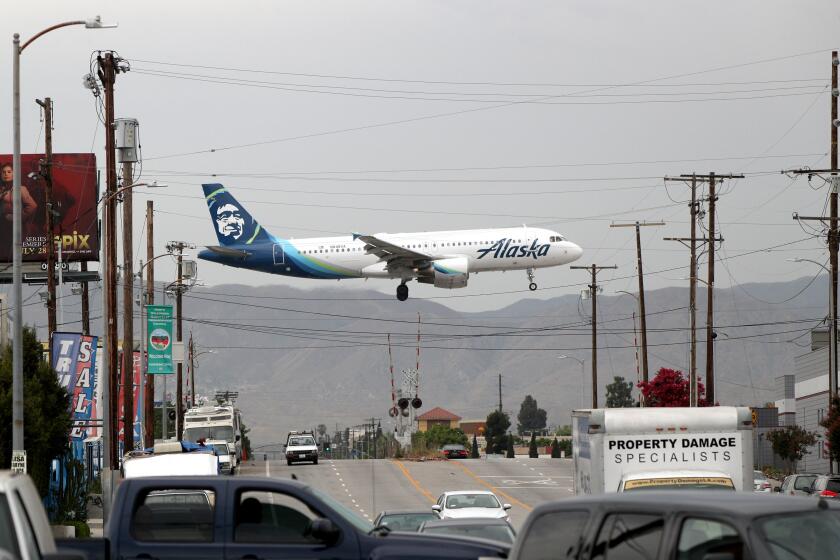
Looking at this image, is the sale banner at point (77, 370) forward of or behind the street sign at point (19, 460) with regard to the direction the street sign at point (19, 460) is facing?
behind

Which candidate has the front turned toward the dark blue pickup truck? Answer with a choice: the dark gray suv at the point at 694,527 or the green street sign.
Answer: the green street sign

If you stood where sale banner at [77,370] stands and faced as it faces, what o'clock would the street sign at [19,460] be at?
The street sign is roughly at 12 o'clock from the sale banner.

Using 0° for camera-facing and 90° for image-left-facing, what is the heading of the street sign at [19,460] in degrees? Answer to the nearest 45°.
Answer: approximately 0°

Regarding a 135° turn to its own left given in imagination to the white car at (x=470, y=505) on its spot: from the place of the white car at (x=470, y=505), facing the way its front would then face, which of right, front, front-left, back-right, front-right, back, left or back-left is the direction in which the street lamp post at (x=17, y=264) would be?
back-left

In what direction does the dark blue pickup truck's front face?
to the viewer's right

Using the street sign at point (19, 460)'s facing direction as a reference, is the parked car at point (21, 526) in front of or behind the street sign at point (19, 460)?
in front

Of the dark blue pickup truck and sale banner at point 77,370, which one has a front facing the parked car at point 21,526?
the sale banner
